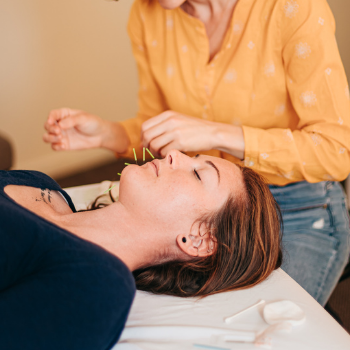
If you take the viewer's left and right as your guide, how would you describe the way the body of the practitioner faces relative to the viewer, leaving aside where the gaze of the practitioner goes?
facing the viewer and to the left of the viewer
